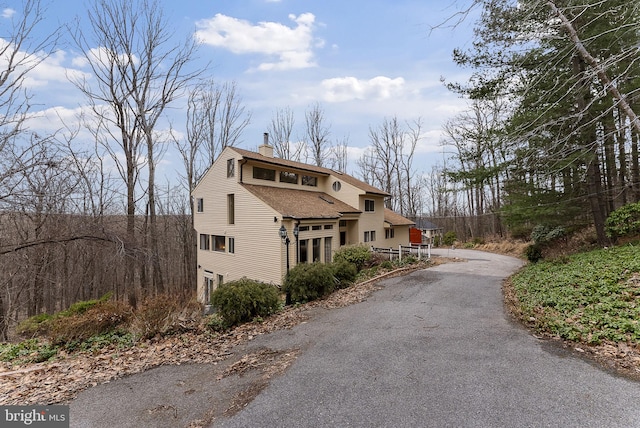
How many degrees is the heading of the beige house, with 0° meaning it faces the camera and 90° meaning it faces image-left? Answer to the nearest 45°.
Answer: approximately 315°

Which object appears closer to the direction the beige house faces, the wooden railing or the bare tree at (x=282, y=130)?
the wooden railing

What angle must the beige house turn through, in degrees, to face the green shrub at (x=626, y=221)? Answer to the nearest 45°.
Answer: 0° — it already faces it

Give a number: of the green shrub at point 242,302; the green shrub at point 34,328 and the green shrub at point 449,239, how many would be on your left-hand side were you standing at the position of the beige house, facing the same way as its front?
1

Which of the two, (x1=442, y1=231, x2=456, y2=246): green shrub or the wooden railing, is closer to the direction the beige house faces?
the wooden railing

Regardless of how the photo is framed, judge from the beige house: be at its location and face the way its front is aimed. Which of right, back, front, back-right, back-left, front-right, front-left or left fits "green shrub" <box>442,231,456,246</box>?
left

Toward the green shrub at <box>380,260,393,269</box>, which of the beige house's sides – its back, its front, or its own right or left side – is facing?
front

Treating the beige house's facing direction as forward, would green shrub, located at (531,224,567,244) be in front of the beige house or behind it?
in front

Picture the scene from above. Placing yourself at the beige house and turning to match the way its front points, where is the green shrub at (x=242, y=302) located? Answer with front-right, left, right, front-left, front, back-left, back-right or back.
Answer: front-right
